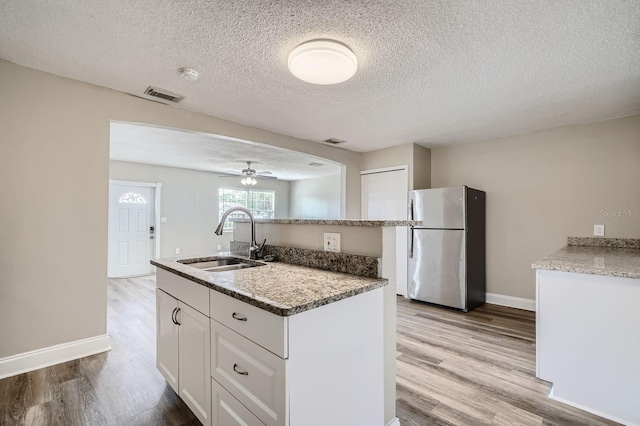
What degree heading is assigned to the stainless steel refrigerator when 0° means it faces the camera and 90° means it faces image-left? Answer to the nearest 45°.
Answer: approximately 45°

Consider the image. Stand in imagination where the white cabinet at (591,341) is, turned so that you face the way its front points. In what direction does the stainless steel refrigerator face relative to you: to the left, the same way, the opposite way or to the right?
to the left

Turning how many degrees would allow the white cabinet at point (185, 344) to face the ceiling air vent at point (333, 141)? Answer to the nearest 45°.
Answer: approximately 180°

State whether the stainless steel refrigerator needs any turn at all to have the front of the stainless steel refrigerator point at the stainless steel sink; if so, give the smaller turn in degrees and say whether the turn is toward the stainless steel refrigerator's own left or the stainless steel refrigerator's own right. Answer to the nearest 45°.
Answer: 0° — it already faces it

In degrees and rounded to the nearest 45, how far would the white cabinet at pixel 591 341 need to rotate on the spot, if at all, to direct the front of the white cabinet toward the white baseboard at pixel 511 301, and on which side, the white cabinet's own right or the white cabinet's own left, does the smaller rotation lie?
approximately 90° to the white cabinet's own right

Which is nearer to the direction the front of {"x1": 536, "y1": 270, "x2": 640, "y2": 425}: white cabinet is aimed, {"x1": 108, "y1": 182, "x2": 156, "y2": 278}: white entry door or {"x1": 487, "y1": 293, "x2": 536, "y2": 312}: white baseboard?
the white entry door

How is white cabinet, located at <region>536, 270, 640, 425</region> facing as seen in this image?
to the viewer's left

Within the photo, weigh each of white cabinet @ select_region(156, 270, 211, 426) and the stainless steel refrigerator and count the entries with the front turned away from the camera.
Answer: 0

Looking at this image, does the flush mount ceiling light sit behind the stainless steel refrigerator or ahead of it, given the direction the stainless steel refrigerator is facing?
ahead
